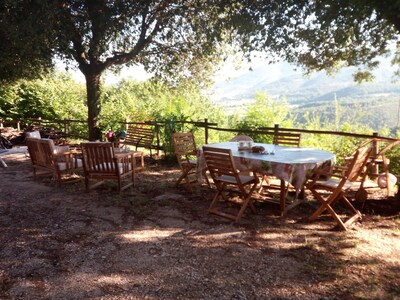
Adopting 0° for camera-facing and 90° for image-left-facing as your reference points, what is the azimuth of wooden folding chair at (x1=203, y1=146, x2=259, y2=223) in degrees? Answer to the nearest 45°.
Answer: approximately 225°

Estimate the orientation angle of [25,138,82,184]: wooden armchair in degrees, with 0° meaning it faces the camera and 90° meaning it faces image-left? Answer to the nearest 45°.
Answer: approximately 225°

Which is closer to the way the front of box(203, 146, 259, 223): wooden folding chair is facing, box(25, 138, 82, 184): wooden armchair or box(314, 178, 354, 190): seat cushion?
the seat cushion

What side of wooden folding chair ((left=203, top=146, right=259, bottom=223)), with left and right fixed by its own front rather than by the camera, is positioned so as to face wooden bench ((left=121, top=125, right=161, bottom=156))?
left

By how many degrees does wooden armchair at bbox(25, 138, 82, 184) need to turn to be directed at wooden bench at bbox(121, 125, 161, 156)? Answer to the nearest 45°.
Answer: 0° — it already faces it
